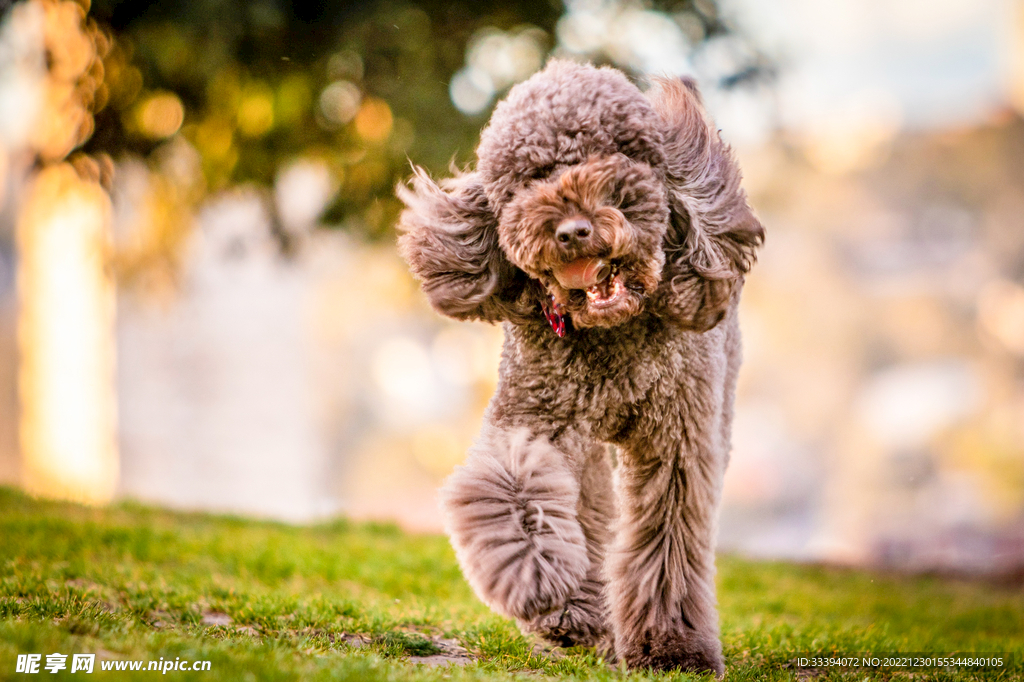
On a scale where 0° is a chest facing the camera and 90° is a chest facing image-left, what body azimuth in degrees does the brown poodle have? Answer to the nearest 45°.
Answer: approximately 0°
